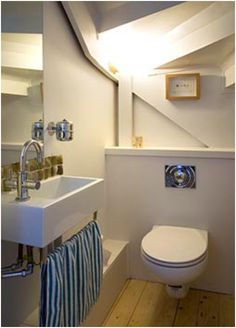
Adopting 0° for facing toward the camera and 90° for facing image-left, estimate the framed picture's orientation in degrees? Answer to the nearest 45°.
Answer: approximately 0°

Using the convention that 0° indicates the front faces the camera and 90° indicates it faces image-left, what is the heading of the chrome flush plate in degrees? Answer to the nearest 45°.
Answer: approximately 0°

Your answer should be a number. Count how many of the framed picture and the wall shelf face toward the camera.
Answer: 2

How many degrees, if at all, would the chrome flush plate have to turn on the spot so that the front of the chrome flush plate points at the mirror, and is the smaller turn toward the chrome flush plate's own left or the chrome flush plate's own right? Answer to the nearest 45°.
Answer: approximately 45° to the chrome flush plate's own right

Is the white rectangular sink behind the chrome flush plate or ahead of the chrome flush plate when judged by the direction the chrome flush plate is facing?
ahead

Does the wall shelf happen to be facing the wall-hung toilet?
yes

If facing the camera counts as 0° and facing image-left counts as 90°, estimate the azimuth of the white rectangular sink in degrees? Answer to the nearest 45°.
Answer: approximately 315°
